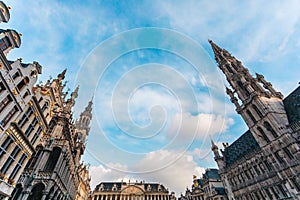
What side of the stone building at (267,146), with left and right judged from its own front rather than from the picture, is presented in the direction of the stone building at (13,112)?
front

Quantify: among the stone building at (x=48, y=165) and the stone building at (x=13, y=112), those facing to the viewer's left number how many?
0

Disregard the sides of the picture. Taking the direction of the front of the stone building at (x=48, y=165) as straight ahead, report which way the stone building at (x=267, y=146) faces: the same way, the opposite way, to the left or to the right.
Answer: the opposite way

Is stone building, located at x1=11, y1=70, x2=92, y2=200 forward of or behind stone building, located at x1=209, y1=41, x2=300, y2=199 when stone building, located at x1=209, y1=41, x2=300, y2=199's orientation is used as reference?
forward

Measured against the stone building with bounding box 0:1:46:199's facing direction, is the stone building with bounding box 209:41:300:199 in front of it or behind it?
in front

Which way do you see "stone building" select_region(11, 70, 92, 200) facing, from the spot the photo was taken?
facing the viewer and to the right of the viewer

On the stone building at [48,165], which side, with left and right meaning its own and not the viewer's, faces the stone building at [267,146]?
front

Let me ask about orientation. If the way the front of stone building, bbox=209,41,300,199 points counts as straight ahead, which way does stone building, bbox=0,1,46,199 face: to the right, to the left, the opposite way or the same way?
the opposite way
